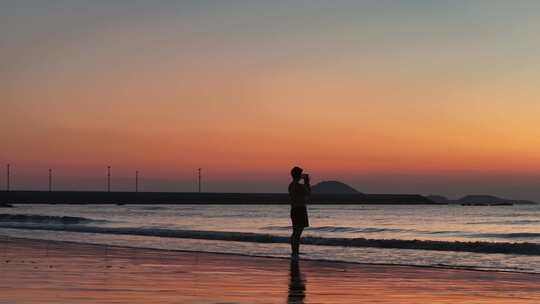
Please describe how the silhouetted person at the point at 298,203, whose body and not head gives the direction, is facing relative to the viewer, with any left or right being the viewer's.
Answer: facing to the right of the viewer

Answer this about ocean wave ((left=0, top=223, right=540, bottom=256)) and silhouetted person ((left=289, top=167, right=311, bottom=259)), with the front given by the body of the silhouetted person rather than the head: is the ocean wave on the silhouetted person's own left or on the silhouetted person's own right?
on the silhouetted person's own left
